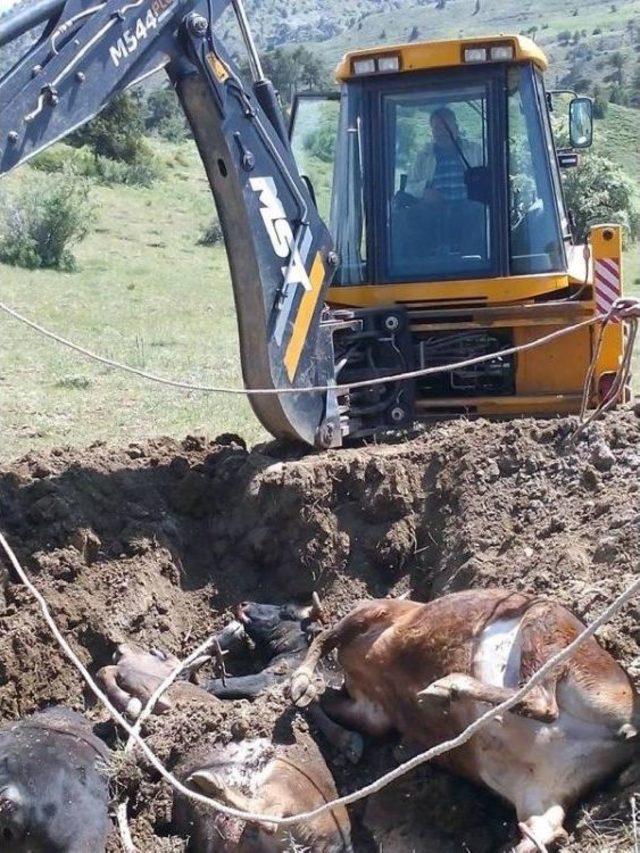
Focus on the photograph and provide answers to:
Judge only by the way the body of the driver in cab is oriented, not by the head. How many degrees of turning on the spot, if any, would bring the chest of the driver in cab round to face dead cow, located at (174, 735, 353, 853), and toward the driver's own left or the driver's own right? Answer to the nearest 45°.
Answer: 0° — they already face it

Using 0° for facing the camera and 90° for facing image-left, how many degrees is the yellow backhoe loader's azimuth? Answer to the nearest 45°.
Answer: approximately 180°

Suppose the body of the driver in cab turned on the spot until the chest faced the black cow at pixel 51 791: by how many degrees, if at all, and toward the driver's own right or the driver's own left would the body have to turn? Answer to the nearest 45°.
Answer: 0° — they already face it

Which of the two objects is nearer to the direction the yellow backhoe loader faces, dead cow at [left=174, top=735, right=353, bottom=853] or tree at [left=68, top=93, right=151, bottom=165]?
the tree

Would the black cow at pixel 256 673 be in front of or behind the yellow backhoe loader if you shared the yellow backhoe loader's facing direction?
behind

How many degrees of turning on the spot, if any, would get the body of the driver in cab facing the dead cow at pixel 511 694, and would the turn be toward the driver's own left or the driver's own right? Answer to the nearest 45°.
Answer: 0° — they already face it

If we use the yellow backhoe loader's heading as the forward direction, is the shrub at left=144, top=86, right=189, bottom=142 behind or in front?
in front

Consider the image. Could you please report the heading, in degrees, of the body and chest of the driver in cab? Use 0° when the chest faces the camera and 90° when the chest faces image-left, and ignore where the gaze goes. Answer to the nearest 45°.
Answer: approximately 0°

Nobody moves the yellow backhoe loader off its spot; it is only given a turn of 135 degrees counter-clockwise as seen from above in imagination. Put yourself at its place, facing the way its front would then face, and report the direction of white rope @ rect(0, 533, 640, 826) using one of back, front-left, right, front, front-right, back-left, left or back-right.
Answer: front-left

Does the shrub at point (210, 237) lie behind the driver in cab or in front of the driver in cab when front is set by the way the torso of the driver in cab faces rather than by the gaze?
behind

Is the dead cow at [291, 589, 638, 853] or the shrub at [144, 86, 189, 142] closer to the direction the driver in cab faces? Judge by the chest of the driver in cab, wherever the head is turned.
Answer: the dead cow

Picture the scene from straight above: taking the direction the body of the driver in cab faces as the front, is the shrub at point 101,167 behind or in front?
behind
